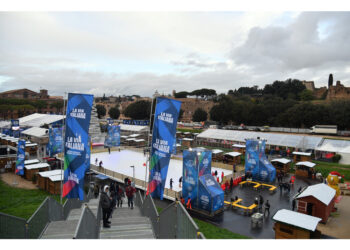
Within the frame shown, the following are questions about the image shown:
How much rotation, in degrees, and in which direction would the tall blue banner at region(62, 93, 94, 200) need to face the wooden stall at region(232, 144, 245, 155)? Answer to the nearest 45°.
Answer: approximately 135° to its left

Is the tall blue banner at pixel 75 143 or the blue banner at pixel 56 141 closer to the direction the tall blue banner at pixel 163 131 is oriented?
the tall blue banner

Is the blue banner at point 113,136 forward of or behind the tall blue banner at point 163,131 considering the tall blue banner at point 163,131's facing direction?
behind

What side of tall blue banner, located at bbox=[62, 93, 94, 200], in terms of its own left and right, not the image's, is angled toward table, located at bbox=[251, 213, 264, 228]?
left
